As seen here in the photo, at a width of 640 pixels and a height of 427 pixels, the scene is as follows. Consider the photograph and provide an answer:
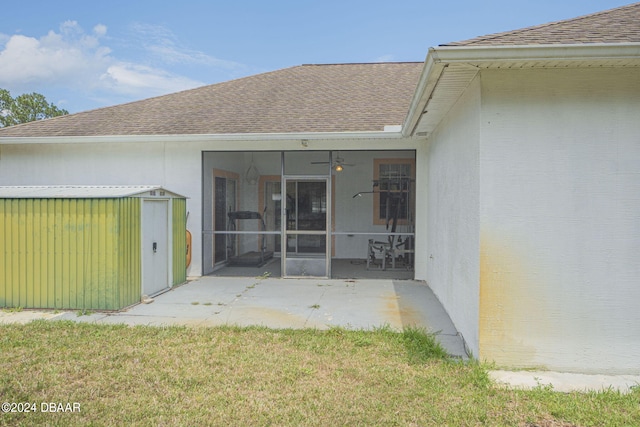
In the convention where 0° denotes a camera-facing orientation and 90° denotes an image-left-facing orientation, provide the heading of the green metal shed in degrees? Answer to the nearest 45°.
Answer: approximately 315°

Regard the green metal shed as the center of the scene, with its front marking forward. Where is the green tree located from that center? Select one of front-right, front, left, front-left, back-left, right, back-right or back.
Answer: back-left
